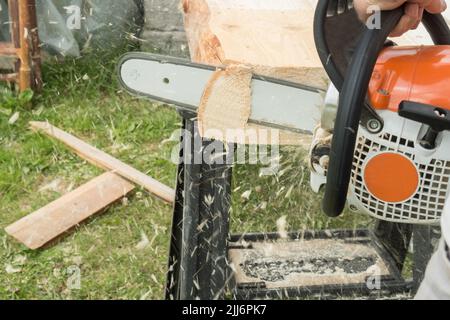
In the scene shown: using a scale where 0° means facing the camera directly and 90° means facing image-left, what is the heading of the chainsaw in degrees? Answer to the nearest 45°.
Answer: approximately 90°

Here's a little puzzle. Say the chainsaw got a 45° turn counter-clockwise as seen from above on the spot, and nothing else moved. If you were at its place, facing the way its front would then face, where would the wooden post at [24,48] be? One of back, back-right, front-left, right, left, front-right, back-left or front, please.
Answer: right

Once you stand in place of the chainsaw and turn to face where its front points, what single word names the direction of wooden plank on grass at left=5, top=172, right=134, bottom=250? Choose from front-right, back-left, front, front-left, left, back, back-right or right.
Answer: front-right

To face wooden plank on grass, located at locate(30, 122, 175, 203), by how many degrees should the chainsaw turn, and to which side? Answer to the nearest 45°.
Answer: approximately 45° to its right
